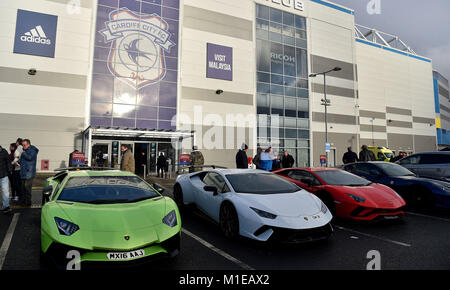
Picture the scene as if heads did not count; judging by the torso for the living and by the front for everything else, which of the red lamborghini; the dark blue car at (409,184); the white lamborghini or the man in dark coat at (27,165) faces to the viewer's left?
the man in dark coat

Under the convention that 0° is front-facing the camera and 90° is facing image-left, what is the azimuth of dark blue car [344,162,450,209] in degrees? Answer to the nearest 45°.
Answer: approximately 315°

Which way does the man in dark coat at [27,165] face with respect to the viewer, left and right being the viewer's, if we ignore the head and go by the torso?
facing to the left of the viewer

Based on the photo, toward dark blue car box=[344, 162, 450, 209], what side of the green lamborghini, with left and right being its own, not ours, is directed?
left

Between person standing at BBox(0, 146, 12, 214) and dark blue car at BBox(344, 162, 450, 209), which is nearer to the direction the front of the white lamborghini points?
the dark blue car

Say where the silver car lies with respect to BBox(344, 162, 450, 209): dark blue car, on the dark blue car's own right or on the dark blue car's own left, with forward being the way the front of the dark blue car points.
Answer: on the dark blue car's own left

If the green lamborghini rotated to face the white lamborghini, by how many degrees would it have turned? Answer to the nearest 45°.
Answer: approximately 90° to its left

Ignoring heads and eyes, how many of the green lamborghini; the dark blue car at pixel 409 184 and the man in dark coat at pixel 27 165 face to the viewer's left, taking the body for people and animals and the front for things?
1

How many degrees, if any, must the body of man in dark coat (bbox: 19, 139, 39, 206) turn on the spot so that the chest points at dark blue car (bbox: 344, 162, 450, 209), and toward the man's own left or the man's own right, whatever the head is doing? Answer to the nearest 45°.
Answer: approximately 135° to the man's own left

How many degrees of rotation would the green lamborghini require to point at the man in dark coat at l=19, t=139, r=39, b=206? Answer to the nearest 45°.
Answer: approximately 135° to its right
